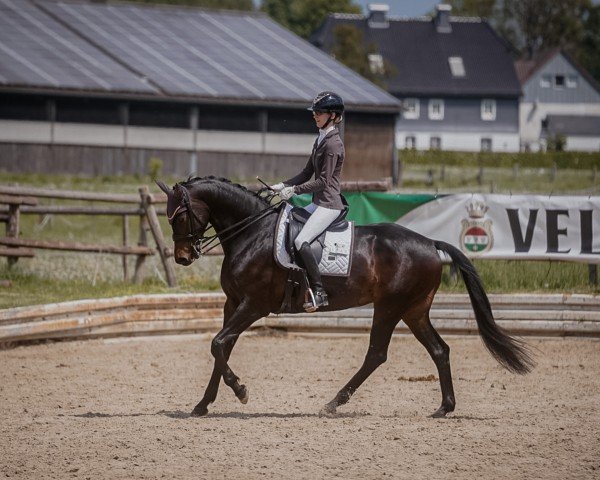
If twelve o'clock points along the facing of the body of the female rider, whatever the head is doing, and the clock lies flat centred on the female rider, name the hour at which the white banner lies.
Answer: The white banner is roughly at 4 o'clock from the female rider.

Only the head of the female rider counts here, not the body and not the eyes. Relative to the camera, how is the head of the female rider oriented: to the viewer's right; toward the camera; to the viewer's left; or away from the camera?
to the viewer's left

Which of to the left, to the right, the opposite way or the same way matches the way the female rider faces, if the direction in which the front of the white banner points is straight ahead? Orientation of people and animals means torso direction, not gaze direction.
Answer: to the right

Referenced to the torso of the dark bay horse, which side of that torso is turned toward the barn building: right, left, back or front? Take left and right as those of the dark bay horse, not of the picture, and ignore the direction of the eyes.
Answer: right

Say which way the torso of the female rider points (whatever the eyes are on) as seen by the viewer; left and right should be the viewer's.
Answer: facing to the left of the viewer

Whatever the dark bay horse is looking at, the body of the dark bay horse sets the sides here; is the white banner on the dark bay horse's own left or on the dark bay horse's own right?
on the dark bay horse's own right

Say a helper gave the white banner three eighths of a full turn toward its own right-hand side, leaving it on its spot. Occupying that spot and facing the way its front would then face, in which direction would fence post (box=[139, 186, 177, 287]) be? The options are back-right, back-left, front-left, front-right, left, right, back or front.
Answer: front-left

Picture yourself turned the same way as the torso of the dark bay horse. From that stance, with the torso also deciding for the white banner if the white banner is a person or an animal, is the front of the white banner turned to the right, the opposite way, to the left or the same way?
to the left

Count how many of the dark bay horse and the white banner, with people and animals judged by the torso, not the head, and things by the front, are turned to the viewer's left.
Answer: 1

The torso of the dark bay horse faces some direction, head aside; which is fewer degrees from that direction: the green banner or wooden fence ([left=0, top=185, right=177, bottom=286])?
the wooden fence

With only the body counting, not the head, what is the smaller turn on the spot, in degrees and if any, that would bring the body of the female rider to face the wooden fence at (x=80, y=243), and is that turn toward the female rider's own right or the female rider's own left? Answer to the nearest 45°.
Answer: approximately 45° to the female rider's own right

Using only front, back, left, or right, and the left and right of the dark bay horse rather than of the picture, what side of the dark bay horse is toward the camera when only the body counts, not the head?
left

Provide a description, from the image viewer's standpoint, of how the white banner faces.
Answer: facing the viewer
